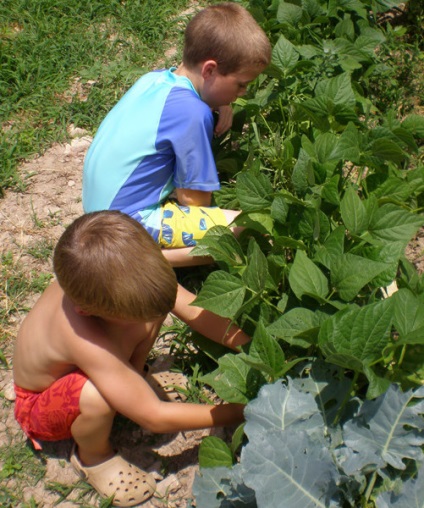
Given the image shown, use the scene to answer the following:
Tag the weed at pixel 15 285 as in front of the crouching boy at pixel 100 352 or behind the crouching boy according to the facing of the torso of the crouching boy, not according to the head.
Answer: behind

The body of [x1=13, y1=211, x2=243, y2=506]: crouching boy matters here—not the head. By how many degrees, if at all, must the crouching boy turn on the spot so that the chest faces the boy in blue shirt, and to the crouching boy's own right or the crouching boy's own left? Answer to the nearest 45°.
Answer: approximately 90° to the crouching boy's own left
